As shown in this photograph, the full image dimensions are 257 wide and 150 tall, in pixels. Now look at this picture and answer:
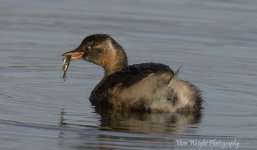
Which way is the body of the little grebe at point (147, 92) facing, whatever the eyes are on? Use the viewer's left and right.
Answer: facing to the left of the viewer
